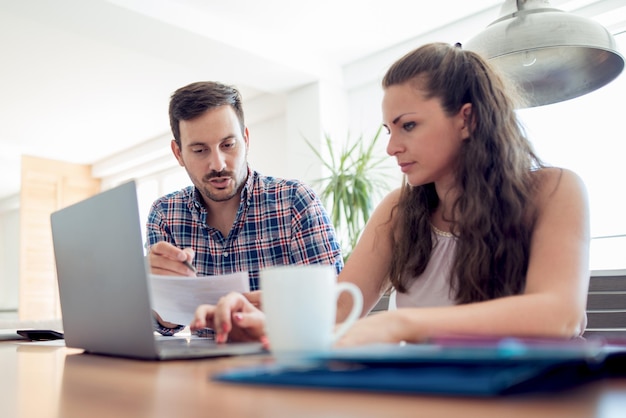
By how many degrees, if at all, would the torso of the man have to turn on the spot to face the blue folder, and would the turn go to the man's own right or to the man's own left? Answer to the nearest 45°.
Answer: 0° — they already face it

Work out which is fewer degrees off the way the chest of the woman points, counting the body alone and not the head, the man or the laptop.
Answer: the laptop

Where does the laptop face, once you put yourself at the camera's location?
facing away from the viewer and to the right of the viewer

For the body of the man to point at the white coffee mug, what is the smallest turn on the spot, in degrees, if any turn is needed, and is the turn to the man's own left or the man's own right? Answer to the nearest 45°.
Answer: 0° — they already face it

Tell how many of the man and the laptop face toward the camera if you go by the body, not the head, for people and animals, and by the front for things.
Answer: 1

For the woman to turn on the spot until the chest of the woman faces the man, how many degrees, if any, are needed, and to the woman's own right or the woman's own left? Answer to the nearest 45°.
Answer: approximately 90° to the woman's own right

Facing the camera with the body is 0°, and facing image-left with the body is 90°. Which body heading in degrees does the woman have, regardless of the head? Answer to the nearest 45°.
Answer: approximately 45°

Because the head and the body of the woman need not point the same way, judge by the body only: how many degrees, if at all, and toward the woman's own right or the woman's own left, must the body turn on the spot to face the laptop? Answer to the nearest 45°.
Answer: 0° — they already face it
